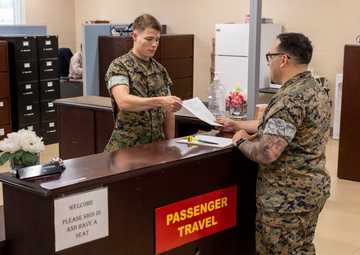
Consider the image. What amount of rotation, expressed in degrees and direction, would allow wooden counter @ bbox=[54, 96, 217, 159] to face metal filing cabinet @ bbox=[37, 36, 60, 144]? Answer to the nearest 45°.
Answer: approximately 135° to its right

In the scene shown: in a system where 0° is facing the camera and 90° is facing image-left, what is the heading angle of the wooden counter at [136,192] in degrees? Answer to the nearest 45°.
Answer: approximately 315°

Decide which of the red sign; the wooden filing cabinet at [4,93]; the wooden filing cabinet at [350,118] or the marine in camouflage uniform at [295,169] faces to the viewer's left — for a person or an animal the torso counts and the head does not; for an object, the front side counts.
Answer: the marine in camouflage uniform

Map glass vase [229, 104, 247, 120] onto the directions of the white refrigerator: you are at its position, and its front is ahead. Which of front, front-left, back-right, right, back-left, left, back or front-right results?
front-left

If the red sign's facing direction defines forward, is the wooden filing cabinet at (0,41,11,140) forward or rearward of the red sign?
rearward

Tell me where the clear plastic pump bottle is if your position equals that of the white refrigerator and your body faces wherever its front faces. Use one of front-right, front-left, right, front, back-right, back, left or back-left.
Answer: front-left

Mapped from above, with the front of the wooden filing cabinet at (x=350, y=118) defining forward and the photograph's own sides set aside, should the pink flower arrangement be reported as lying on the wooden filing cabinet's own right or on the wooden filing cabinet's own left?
on the wooden filing cabinet's own right

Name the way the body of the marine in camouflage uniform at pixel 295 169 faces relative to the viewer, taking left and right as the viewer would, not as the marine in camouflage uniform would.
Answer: facing to the left of the viewer

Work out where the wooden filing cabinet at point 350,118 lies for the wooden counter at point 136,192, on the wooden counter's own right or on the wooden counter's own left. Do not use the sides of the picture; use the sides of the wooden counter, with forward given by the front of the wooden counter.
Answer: on the wooden counter's own left

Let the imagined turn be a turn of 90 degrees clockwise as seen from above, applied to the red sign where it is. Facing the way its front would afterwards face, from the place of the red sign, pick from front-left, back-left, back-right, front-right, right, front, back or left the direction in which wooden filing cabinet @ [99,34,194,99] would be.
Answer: back-right

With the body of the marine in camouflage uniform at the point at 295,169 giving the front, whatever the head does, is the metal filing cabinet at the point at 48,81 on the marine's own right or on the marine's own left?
on the marine's own right

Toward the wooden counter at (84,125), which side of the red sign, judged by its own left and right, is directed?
back
